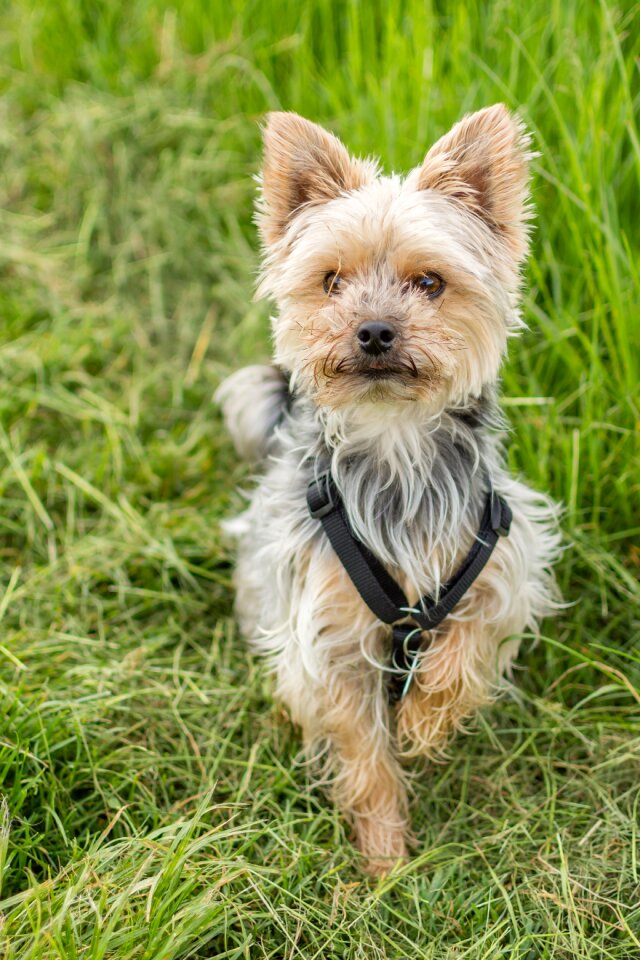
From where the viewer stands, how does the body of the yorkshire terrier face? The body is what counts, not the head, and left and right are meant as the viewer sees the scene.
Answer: facing the viewer
